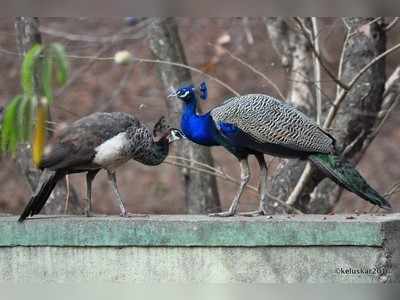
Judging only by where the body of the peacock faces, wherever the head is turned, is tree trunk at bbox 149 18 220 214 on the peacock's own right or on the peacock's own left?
on the peacock's own right

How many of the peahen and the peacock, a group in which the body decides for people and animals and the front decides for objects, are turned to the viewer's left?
1

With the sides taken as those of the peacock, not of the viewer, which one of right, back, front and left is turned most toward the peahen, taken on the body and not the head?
front

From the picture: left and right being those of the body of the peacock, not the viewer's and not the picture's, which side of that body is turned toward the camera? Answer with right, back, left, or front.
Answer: left

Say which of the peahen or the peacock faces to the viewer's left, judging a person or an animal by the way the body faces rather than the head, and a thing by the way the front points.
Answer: the peacock

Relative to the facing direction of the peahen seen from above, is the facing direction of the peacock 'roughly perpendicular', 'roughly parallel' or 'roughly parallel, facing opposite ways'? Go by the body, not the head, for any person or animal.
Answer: roughly parallel, facing opposite ways

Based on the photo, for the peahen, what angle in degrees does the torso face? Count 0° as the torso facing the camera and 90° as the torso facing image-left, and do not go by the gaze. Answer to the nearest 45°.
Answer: approximately 270°
